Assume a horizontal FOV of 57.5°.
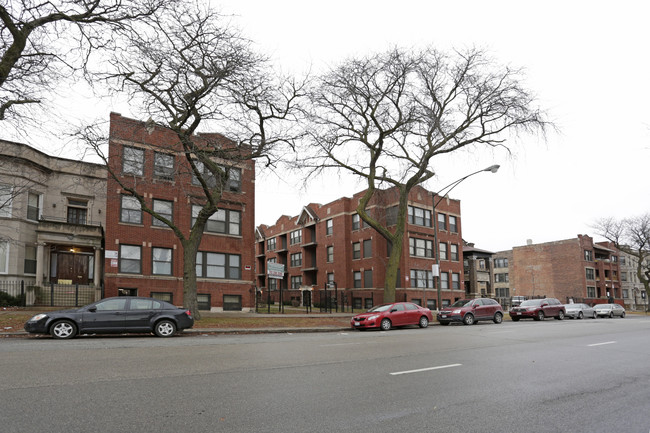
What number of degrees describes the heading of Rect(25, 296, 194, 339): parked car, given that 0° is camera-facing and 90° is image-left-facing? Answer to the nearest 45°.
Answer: approximately 90°

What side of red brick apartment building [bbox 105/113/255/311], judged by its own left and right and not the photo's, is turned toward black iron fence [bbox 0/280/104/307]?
right

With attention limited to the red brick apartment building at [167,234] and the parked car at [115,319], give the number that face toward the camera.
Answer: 1

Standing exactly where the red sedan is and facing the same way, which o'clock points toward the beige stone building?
The beige stone building is roughly at 2 o'clock from the red sedan.

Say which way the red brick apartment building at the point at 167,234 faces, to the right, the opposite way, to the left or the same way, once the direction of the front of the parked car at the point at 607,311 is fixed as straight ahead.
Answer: to the left

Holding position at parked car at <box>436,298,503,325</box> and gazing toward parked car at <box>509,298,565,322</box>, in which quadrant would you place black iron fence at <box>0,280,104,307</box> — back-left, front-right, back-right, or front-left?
back-left

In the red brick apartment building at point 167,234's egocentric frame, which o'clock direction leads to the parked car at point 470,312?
The parked car is roughly at 10 o'clock from the red brick apartment building.
